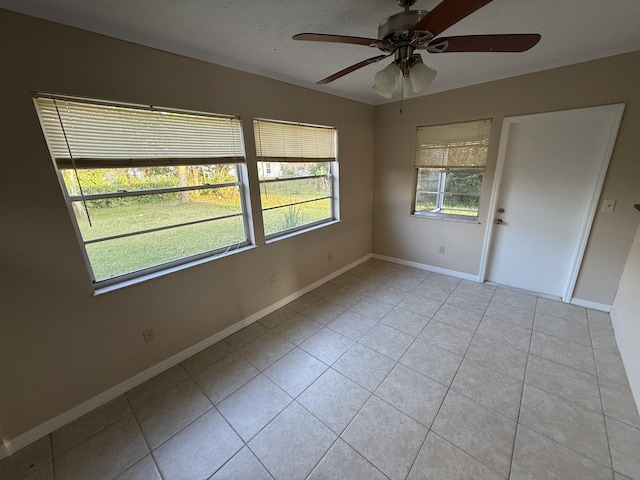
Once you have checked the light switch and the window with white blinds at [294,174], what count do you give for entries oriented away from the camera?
0

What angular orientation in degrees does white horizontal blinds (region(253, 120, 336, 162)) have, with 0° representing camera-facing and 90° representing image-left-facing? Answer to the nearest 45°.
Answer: approximately 315°

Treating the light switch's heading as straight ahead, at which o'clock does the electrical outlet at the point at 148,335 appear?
The electrical outlet is roughly at 1 o'clock from the light switch.

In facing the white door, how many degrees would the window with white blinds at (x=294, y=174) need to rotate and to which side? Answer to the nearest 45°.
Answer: approximately 45° to its left

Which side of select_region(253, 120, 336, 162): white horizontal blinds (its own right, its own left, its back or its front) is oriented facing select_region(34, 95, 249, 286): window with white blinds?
right

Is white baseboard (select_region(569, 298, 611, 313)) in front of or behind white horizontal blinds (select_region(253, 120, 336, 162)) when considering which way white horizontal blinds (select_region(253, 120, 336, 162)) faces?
in front

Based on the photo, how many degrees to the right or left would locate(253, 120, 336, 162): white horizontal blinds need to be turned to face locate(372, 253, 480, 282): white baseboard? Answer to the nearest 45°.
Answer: approximately 45° to its left

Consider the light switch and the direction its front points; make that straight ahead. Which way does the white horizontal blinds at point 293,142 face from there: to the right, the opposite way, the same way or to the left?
to the left

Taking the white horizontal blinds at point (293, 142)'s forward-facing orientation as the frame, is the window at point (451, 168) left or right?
on its left

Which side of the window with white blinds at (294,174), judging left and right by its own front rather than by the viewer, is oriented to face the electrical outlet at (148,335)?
right

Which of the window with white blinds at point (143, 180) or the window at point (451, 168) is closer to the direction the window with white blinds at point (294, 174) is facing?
the window

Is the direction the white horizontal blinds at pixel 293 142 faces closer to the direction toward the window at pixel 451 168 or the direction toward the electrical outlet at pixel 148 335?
the window
